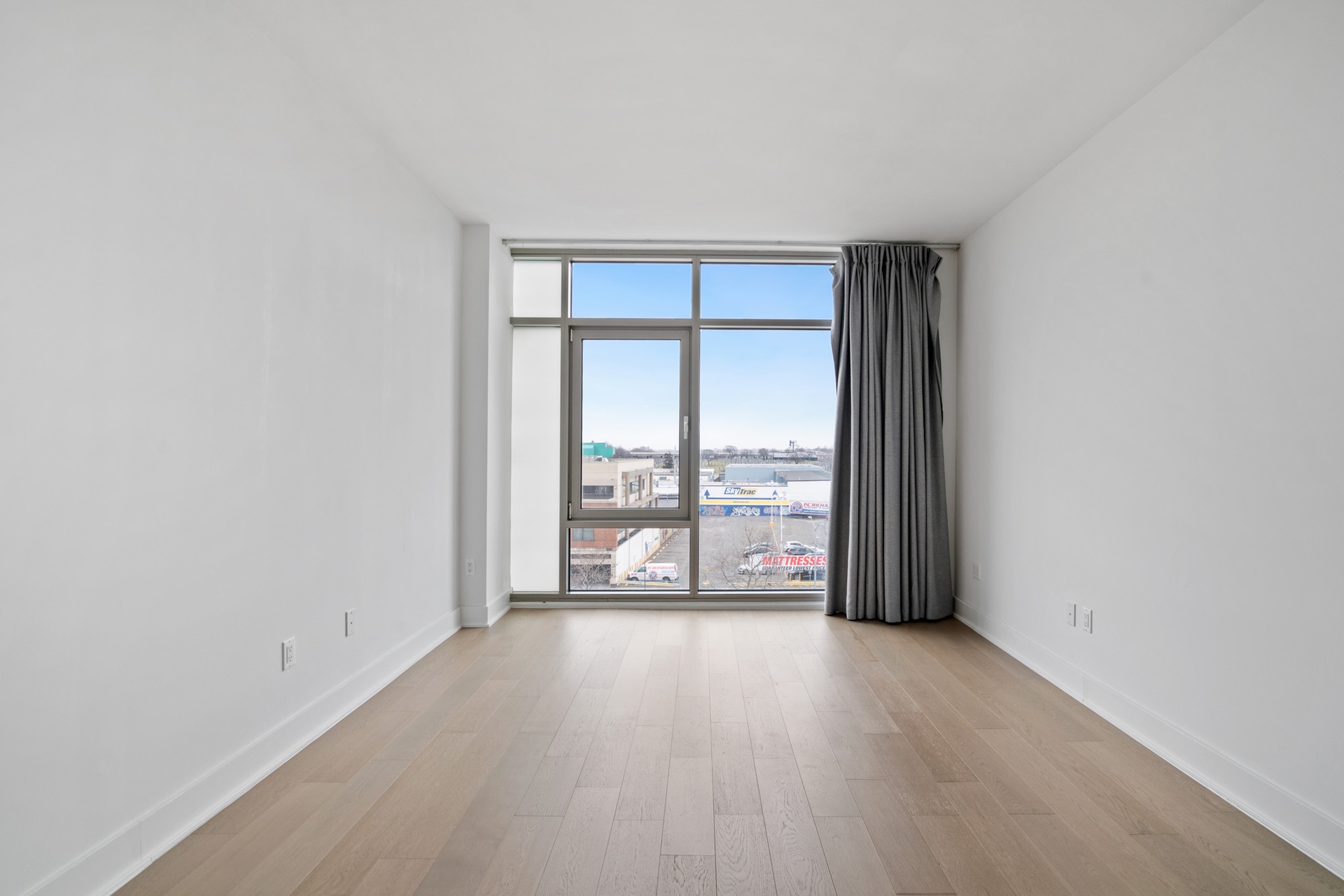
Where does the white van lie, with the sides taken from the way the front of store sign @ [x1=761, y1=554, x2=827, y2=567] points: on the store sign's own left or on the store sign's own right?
on the store sign's own right

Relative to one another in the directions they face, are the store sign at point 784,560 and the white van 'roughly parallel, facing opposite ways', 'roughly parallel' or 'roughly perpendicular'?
roughly perpendicular

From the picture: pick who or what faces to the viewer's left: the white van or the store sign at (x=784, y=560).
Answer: the white van

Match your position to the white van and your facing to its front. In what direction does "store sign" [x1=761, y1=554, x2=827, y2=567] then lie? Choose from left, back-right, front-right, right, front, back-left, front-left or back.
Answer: back

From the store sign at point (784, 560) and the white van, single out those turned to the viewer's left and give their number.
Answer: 1

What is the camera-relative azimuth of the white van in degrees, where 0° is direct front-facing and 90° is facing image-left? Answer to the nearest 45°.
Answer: approximately 90°
